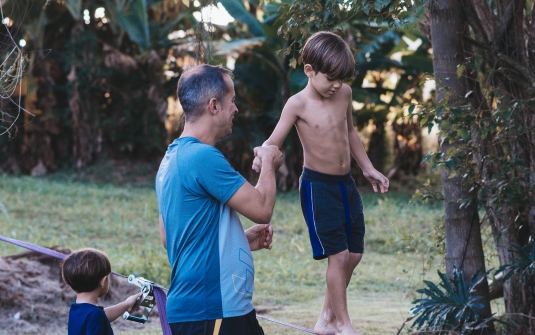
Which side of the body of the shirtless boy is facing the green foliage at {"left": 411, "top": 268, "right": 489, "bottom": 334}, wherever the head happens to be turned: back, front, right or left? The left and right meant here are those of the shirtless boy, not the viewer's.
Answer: left

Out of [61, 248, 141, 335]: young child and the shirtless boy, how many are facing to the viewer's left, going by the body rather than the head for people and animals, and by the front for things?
0

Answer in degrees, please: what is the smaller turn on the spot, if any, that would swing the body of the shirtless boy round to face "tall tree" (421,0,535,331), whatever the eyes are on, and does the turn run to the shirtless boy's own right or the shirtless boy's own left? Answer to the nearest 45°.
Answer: approximately 90° to the shirtless boy's own left

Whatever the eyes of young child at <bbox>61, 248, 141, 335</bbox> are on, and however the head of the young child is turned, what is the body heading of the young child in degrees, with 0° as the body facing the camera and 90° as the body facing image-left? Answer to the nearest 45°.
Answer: approximately 225°

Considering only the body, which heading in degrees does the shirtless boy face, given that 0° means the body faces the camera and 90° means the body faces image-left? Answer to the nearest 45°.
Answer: approximately 315°

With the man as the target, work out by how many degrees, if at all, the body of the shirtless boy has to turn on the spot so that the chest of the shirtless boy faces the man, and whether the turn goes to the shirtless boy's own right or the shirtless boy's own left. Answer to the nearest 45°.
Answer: approximately 45° to the shirtless boy's own right

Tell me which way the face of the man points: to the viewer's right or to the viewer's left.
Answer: to the viewer's right

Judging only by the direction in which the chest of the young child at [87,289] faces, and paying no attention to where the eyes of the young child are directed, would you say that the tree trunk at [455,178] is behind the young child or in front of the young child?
in front

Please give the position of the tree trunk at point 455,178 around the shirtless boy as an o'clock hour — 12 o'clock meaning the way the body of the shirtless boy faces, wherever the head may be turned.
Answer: The tree trunk is roughly at 9 o'clock from the shirtless boy.

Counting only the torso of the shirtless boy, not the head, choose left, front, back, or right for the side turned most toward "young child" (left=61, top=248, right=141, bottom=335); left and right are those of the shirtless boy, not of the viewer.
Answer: right
